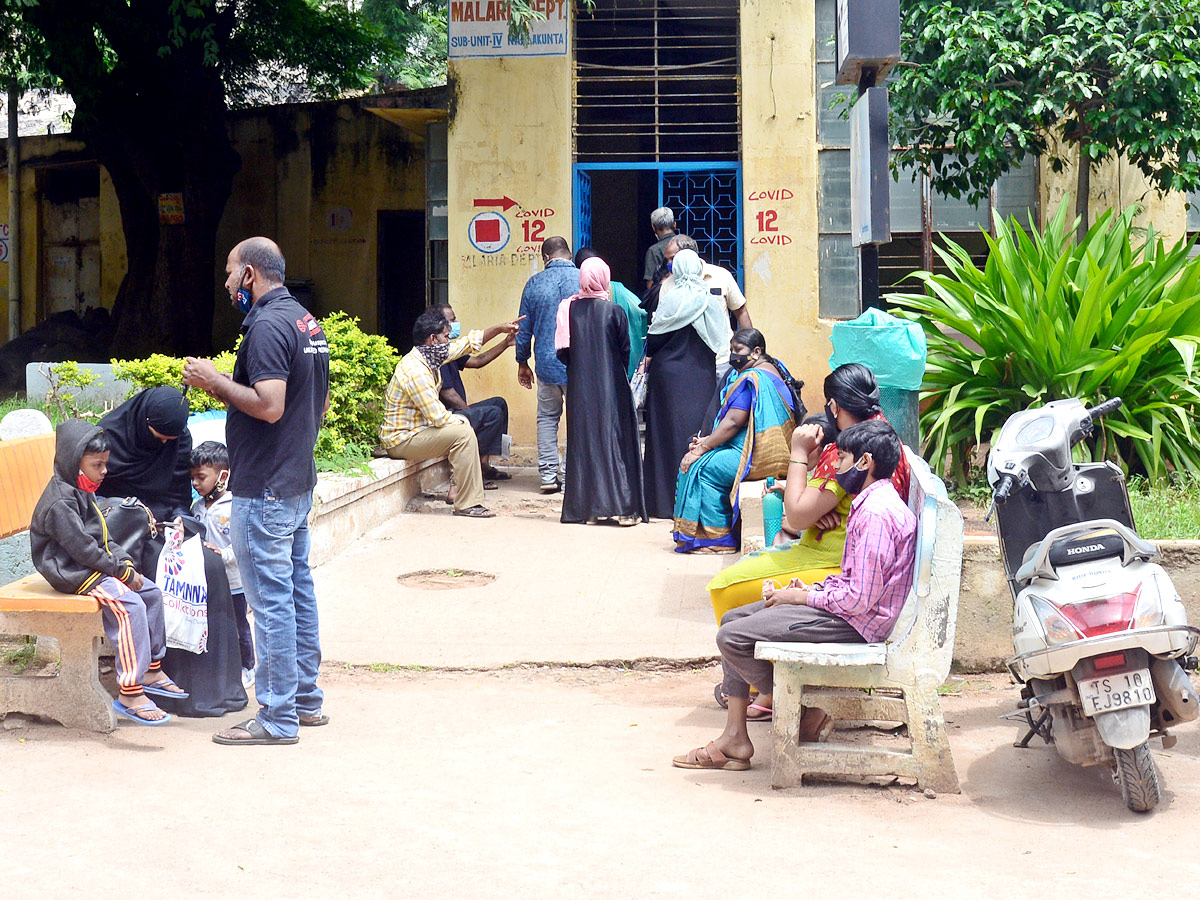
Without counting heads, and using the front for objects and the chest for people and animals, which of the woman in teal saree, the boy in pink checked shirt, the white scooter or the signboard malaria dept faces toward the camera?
the signboard malaria dept

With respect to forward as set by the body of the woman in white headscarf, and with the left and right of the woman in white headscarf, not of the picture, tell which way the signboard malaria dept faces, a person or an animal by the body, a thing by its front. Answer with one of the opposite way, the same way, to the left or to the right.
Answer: the opposite way

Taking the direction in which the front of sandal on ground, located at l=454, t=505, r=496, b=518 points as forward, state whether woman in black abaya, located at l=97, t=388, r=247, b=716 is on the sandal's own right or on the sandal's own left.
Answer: on the sandal's own right

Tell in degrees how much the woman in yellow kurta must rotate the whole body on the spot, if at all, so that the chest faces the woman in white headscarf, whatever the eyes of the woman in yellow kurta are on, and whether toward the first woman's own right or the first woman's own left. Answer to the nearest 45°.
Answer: approximately 90° to the first woman's own right

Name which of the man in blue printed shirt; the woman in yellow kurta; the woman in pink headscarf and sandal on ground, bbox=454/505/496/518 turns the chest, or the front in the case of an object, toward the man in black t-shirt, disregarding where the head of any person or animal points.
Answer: the woman in yellow kurta

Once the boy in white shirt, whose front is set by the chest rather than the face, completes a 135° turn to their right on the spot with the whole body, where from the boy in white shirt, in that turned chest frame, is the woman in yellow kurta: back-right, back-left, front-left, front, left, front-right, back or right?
back-right

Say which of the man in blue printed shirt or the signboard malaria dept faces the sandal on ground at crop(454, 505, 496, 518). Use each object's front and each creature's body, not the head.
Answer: the signboard malaria dept

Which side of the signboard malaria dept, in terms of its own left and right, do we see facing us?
front

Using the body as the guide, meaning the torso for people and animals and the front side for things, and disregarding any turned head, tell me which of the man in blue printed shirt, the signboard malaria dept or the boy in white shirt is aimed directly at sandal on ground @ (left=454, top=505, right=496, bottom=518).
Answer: the signboard malaria dept

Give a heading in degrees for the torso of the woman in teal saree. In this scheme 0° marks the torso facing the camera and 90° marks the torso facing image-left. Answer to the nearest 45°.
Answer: approximately 90°

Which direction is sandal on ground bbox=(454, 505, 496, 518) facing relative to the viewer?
to the viewer's right

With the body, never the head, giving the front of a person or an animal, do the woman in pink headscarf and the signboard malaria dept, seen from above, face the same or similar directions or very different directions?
very different directions

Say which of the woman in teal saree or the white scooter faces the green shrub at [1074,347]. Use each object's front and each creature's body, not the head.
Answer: the white scooter

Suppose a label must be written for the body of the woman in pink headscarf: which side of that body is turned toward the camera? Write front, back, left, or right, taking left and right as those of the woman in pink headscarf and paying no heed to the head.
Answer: back

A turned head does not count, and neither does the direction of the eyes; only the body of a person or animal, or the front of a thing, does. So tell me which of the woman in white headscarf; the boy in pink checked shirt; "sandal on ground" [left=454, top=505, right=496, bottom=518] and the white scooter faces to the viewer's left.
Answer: the boy in pink checked shirt

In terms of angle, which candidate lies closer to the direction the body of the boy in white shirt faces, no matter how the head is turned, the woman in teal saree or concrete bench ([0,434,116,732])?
the concrete bench

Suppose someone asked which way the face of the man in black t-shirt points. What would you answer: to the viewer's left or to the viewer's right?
to the viewer's left
